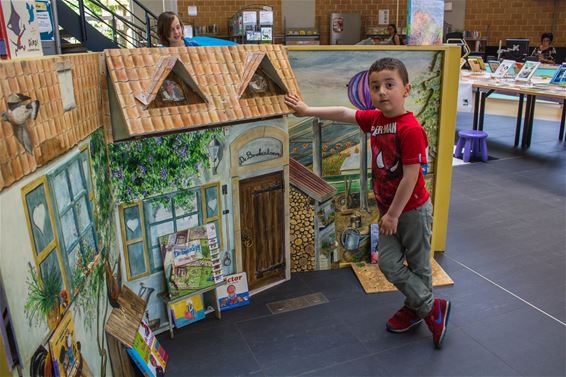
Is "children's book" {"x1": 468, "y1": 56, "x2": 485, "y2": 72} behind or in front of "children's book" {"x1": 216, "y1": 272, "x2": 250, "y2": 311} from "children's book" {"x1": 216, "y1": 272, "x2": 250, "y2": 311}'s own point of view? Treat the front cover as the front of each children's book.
behind

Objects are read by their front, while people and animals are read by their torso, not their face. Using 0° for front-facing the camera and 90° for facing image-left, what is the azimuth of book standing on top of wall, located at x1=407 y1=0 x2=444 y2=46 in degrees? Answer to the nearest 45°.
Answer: approximately 0°

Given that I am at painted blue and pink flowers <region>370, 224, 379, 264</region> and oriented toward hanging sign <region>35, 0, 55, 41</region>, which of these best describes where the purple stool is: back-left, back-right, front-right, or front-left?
back-right

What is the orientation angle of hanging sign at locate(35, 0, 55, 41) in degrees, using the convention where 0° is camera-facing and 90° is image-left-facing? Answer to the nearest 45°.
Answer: approximately 0°

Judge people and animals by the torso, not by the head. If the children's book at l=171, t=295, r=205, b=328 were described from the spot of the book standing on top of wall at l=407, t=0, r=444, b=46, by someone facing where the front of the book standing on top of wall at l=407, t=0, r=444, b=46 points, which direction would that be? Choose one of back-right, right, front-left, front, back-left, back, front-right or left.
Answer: front-right

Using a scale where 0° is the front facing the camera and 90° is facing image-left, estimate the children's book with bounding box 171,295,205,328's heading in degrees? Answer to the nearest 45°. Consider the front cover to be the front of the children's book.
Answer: approximately 315°

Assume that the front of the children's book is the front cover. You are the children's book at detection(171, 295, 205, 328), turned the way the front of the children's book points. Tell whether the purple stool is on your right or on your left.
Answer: on your left
